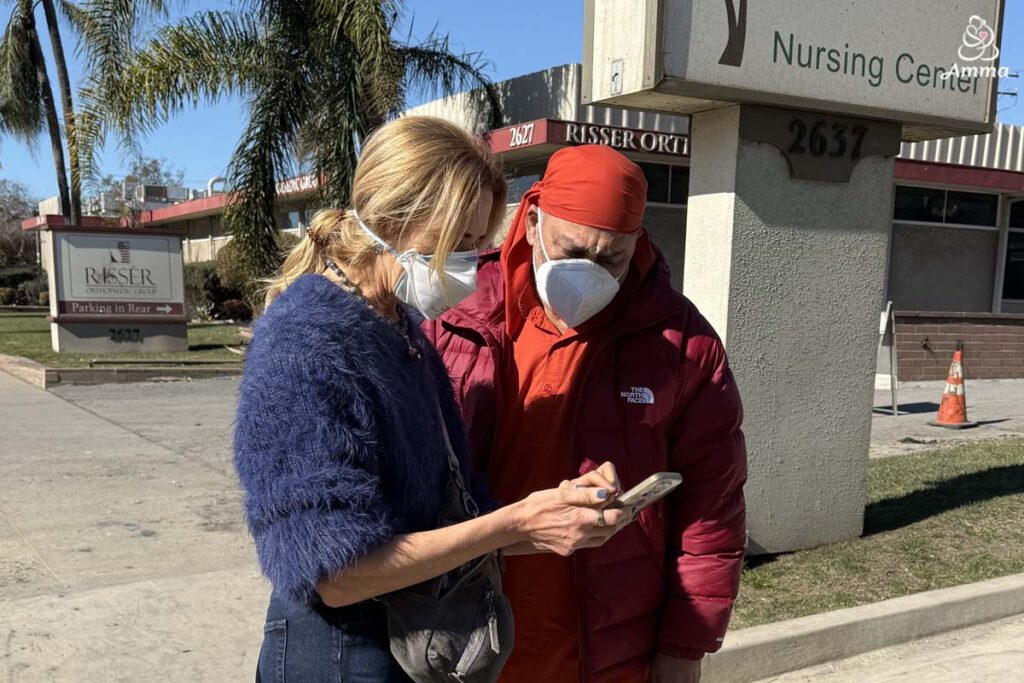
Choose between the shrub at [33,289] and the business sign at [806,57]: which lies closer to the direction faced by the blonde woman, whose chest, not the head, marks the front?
the business sign

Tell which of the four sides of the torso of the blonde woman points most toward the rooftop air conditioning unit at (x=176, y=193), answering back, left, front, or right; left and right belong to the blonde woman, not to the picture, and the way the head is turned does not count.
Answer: left

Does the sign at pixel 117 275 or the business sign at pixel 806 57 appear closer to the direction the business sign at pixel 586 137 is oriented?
the business sign

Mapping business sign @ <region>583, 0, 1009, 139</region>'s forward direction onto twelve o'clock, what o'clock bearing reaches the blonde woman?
The blonde woman is roughly at 2 o'clock from the business sign.

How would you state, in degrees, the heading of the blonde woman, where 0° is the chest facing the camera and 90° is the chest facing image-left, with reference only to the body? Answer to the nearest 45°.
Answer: approximately 270°

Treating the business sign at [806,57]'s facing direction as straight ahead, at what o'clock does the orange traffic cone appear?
The orange traffic cone is roughly at 8 o'clock from the business sign.

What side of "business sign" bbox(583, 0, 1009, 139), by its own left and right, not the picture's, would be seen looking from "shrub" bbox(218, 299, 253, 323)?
back

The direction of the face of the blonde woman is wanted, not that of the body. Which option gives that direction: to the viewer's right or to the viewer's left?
to the viewer's right

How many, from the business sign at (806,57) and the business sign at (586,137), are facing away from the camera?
0

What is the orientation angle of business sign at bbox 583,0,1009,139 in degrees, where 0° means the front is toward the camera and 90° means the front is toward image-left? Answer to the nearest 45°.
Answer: approximately 315°

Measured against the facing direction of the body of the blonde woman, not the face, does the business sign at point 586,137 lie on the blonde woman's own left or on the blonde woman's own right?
on the blonde woman's own left
